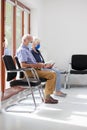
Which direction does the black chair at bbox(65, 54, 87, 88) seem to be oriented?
toward the camera
